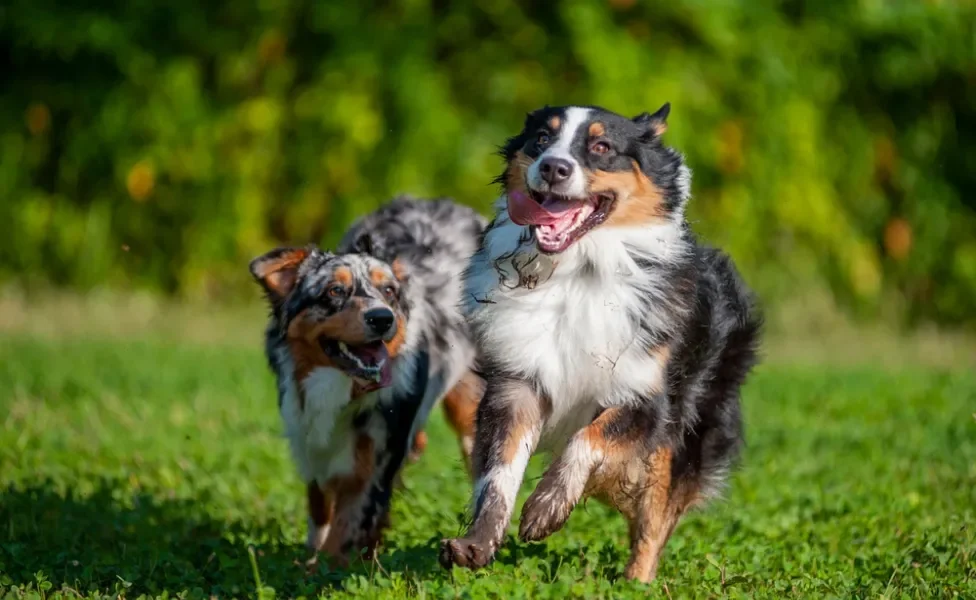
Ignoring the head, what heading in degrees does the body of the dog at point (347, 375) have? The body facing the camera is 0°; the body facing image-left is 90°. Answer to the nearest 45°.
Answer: approximately 45°

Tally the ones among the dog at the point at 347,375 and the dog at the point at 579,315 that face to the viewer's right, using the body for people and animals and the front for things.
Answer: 0

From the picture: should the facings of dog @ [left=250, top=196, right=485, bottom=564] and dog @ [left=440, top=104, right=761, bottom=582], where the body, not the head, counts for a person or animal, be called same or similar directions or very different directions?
same or similar directions

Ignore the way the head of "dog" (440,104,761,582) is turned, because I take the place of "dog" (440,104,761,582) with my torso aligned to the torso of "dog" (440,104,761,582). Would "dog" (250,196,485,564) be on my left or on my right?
on my right

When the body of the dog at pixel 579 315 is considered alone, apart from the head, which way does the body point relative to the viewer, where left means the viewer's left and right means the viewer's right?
facing the viewer and to the left of the viewer

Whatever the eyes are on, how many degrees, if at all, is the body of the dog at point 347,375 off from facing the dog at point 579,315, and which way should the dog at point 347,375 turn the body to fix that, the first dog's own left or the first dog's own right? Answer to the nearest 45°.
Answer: approximately 90° to the first dog's own left
